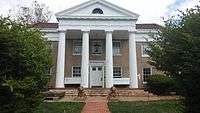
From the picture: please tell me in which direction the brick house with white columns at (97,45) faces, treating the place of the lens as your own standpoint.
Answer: facing the viewer

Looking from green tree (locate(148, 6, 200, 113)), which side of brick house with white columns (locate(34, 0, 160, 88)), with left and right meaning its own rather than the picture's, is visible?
front

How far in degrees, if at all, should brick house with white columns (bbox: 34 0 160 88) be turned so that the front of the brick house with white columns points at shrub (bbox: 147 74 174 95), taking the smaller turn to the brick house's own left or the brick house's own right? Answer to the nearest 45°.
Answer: approximately 45° to the brick house's own left

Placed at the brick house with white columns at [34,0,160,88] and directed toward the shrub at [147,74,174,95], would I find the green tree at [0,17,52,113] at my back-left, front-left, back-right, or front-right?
front-right

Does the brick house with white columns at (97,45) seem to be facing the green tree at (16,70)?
yes

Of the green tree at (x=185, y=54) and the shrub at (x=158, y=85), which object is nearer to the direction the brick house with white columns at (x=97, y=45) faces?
the green tree

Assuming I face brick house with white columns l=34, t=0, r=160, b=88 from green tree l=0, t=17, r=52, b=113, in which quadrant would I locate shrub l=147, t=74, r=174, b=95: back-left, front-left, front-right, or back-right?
front-right

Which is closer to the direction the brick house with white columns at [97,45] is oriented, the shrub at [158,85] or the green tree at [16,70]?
the green tree
